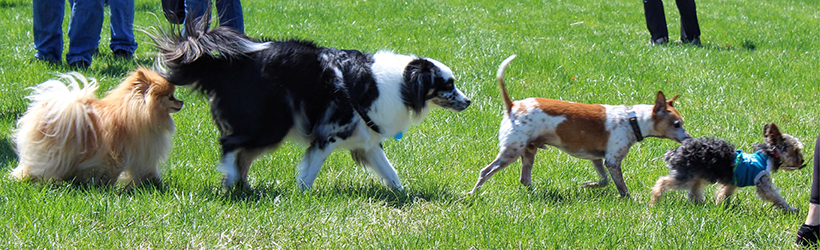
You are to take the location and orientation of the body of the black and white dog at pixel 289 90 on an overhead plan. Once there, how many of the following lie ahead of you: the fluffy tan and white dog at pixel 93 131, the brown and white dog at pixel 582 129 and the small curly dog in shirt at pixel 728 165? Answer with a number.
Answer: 2

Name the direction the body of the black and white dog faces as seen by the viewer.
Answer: to the viewer's right

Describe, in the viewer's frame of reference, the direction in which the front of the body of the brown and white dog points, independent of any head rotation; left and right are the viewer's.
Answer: facing to the right of the viewer

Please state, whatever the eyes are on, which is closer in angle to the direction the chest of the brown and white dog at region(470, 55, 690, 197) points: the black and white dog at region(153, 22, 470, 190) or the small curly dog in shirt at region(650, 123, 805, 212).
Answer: the small curly dog in shirt

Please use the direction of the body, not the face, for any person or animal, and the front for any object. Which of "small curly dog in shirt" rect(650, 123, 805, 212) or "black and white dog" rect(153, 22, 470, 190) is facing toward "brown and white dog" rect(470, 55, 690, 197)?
the black and white dog

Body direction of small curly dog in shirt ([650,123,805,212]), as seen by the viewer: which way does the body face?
to the viewer's right

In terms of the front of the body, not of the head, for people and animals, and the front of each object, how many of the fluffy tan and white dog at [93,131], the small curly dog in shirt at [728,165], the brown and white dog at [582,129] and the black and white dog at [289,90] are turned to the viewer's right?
4

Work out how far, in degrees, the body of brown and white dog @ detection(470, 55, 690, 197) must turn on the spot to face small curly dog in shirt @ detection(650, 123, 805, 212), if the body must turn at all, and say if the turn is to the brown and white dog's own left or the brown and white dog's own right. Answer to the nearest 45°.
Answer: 0° — it already faces it

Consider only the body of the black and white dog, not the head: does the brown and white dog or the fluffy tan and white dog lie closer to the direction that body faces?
the brown and white dog

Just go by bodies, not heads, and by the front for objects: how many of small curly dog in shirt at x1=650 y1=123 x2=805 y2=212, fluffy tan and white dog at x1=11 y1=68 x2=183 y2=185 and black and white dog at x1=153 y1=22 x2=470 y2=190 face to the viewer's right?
3

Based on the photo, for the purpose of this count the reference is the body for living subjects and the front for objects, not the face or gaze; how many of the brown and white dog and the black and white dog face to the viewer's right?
2

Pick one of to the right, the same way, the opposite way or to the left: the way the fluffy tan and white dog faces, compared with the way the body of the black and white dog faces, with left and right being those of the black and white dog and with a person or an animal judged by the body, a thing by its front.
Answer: the same way

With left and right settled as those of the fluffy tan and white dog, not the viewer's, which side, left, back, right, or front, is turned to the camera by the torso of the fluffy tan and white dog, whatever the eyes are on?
right
